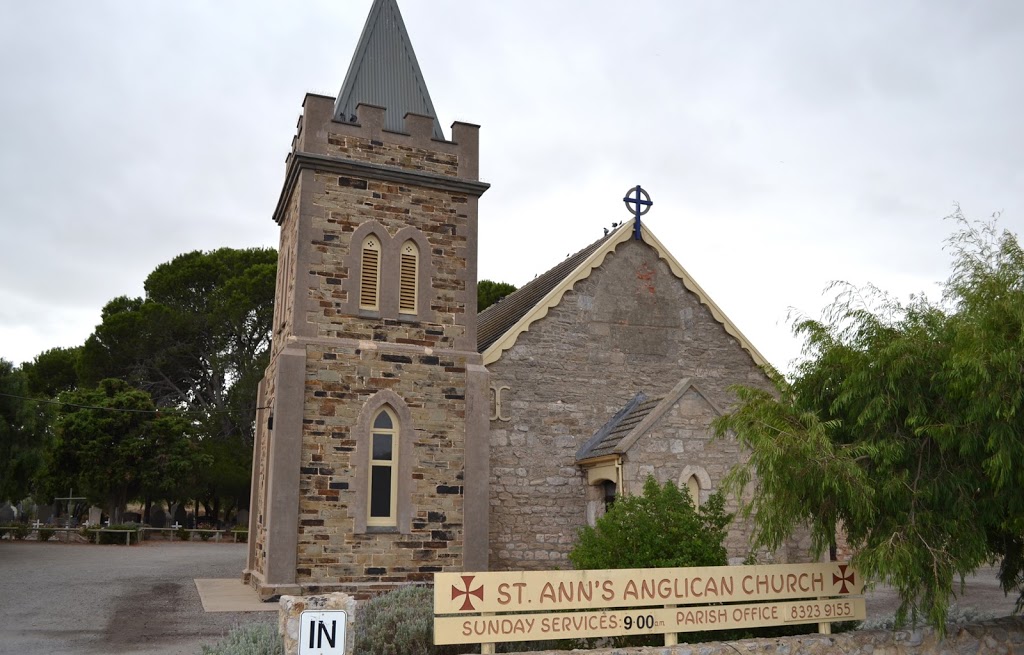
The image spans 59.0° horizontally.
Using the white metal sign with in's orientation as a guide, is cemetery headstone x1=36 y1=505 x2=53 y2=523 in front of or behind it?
behind

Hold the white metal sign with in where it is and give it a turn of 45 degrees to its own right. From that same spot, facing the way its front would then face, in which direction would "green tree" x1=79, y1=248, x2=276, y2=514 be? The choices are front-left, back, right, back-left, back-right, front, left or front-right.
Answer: back-right

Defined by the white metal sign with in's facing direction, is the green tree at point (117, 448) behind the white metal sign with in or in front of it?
behind

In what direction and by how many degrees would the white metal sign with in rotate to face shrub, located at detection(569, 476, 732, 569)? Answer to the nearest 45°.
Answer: approximately 135° to its left

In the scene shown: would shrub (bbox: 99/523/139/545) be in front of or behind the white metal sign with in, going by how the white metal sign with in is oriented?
behind

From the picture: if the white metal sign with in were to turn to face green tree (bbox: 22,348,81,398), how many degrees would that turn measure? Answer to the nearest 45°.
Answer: approximately 180°

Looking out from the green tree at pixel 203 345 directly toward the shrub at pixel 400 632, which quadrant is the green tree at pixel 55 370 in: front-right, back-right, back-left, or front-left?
back-right

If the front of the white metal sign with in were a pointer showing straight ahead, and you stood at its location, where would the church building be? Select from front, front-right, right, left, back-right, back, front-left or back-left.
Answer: back

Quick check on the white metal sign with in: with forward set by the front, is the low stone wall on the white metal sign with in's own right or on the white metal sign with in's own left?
on the white metal sign with in's own left

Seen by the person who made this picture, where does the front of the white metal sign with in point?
facing the viewer
